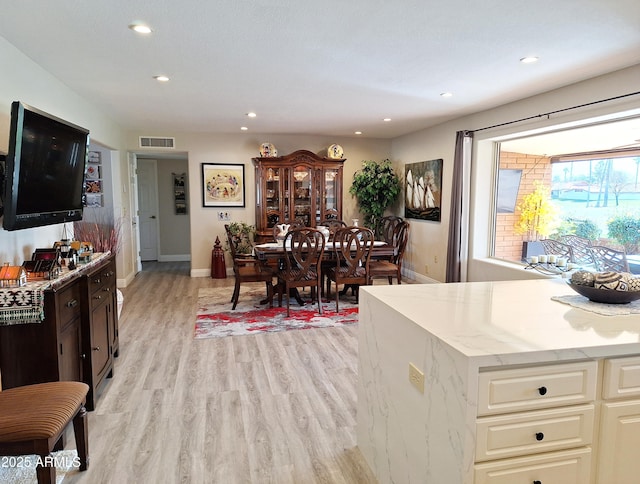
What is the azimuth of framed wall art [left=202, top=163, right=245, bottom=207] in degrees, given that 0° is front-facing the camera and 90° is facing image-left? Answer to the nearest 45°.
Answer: approximately 0°

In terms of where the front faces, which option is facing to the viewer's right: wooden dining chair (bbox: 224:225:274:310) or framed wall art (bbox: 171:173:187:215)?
the wooden dining chair

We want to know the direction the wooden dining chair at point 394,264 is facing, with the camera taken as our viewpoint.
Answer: facing to the left of the viewer

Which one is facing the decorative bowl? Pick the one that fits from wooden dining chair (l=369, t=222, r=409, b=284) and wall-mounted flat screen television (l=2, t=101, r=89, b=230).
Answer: the wall-mounted flat screen television

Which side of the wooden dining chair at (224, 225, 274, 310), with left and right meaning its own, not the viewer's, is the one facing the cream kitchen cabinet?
right

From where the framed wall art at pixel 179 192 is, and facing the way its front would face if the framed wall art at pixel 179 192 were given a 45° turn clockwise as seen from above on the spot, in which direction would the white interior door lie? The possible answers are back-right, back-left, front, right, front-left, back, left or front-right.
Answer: front-right

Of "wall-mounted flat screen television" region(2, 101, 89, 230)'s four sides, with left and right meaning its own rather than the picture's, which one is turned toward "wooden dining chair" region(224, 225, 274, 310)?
left

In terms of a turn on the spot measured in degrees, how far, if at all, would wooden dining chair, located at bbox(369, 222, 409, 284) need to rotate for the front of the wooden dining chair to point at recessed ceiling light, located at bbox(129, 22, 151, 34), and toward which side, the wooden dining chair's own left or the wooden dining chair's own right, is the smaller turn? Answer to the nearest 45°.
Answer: approximately 45° to the wooden dining chair's own left

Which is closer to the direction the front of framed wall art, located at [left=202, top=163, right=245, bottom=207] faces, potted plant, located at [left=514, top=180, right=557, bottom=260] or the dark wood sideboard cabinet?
the dark wood sideboard cabinet

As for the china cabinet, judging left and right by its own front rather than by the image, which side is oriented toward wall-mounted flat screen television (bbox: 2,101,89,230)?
front

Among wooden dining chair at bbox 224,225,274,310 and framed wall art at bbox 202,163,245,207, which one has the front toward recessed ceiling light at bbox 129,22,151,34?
the framed wall art

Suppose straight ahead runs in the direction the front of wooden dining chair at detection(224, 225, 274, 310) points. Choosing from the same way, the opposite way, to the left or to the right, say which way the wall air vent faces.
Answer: to the right

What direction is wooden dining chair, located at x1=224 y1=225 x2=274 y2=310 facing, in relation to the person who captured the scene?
facing to the right of the viewer

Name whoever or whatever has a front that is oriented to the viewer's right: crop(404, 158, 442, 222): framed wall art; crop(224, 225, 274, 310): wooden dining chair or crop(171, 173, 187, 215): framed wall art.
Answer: the wooden dining chair

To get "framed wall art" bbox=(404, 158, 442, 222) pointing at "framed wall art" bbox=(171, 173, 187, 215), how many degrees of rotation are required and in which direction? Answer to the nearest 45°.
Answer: approximately 45° to its right
